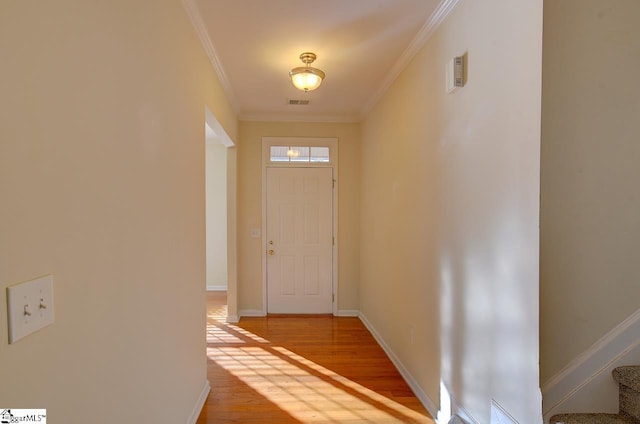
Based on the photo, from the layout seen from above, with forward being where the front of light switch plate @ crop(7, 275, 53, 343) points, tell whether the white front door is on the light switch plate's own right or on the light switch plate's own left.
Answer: on the light switch plate's own left

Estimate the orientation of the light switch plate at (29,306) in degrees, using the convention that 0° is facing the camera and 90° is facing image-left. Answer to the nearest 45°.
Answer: approximately 315°
